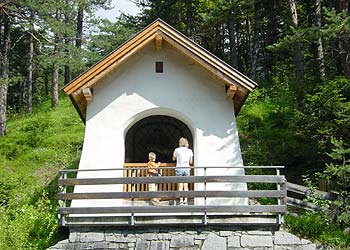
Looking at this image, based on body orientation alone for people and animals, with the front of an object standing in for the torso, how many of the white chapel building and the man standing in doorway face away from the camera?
1

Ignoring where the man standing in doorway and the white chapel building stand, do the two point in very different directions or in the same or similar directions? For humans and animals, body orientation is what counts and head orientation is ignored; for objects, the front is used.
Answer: very different directions

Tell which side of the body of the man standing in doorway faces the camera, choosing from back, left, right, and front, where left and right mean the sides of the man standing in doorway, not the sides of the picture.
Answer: back

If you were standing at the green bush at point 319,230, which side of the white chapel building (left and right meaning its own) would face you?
left

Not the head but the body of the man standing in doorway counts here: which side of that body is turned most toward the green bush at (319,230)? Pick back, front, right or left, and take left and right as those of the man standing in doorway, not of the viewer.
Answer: right
